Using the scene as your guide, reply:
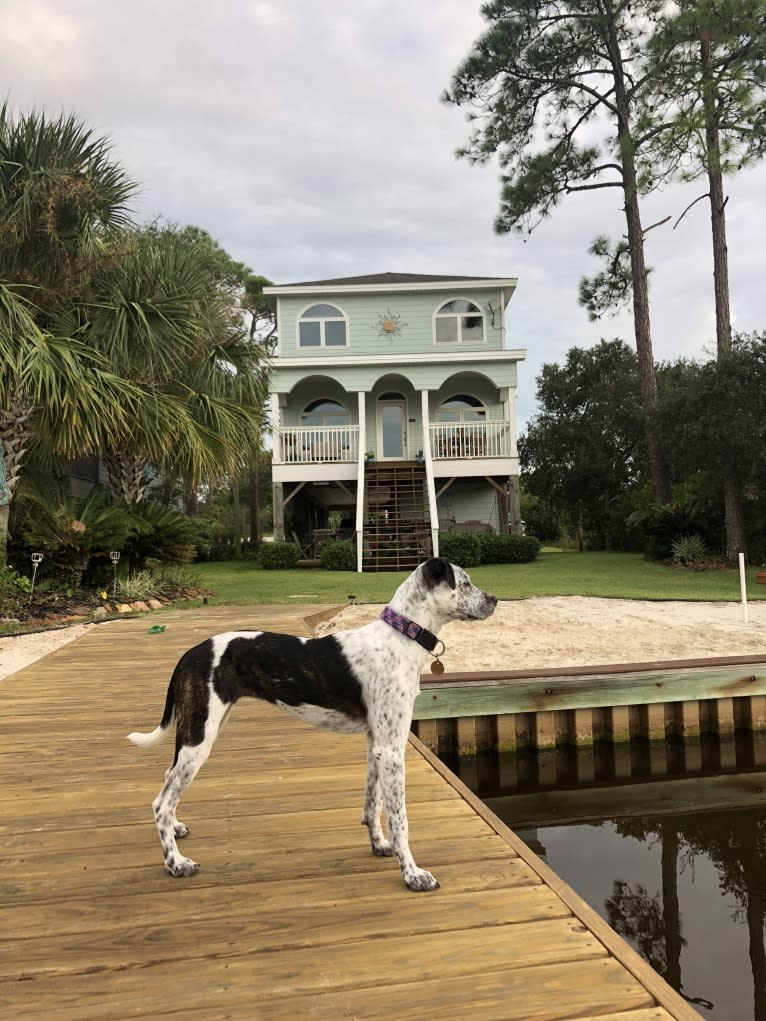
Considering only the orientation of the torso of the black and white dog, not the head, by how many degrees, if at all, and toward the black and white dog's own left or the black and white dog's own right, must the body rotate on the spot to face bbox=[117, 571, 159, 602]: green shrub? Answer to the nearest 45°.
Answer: approximately 90° to the black and white dog's own left

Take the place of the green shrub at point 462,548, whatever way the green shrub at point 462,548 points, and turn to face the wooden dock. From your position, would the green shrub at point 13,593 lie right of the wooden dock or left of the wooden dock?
right

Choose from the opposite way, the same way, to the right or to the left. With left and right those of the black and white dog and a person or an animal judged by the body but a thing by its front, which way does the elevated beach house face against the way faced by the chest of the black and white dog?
to the right

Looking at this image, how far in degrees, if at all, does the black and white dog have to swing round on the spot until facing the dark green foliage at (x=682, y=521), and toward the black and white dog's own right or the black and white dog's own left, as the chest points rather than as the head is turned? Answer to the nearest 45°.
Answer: approximately 45° to the black and white dog's own left

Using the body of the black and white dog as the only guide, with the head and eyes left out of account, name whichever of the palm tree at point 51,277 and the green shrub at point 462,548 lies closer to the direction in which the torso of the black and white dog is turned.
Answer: the green shrub

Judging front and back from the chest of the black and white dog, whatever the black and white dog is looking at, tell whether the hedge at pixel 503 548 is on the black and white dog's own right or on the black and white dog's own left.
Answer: on the black and white dog's own left

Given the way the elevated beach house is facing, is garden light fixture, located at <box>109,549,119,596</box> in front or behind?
in front

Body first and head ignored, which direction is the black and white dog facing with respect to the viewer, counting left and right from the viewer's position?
facing to the right of the viewer

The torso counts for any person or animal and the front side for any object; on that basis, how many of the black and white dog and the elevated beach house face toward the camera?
1

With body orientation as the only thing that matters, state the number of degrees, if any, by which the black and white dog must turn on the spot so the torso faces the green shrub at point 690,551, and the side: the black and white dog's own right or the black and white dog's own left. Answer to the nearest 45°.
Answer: approximately 45° to the black and white dog's own left
